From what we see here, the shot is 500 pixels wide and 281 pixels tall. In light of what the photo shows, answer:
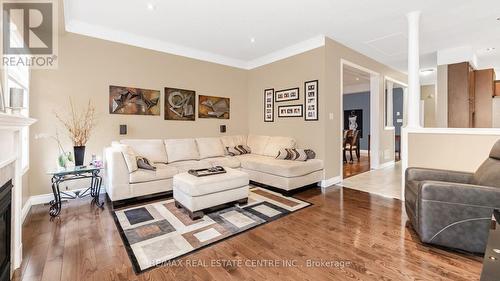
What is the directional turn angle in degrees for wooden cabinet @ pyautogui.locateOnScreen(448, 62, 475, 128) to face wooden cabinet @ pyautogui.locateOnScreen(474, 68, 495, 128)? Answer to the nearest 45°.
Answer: approximately 45° to its left

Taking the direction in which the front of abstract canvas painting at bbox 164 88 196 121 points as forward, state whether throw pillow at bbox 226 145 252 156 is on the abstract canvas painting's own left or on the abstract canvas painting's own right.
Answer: on the abstract canvas painting's own left

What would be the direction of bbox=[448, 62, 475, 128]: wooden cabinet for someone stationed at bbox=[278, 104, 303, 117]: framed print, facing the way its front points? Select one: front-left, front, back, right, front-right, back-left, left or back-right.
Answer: back-left

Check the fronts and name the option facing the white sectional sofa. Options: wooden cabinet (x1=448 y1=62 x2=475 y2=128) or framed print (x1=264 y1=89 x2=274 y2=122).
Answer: the framed print

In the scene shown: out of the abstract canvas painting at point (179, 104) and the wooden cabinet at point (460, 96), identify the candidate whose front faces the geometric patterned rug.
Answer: the abstract canvas painting

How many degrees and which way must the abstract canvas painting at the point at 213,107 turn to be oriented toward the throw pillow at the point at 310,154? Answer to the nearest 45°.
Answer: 0° — it already faces it
